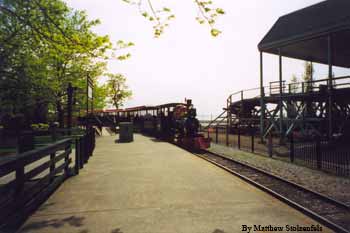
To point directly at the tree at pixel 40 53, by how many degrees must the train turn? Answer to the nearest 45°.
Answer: approximately 90° to its right

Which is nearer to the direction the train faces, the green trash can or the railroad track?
the railroad track

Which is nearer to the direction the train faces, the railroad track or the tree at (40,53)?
the railroad track

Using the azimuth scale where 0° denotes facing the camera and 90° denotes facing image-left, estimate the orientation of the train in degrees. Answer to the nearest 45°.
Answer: approximately 315°

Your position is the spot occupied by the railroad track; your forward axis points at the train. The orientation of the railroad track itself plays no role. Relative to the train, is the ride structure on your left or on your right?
right

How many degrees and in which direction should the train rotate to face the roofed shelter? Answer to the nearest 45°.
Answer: approximately 45° to its left

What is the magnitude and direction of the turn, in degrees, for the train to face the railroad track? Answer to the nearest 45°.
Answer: approximately 45° to its right

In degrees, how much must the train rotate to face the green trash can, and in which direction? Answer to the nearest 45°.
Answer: approximately 135° to its right

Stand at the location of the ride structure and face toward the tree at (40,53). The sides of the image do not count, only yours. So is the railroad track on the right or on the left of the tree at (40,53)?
left

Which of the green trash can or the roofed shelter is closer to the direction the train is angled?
the roofed shelter
